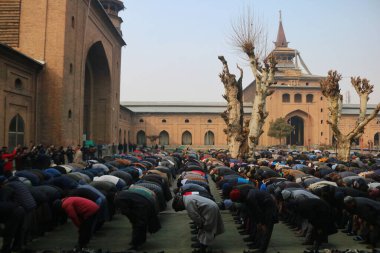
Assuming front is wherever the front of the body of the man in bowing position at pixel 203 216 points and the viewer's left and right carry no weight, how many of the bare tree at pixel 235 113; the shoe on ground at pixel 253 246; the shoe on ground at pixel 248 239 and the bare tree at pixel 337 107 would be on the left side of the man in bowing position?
0

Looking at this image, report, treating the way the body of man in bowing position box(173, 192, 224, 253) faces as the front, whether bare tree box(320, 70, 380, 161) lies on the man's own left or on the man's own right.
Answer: on the man's own right

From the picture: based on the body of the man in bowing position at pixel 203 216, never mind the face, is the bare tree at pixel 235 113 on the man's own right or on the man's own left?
on the man's own right

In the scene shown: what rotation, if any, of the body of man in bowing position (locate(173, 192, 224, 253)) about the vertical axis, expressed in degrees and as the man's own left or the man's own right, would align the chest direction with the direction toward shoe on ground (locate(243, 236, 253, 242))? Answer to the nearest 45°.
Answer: approximately 135° to the man's own right

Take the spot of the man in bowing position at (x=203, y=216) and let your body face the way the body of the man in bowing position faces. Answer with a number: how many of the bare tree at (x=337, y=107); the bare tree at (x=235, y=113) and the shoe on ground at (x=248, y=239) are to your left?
0

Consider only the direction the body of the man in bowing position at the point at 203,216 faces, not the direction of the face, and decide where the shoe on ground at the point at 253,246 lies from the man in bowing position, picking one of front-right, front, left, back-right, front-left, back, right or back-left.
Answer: back-right

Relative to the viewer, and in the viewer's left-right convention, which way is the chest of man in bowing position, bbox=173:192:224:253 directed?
facing to the left of the viewer
